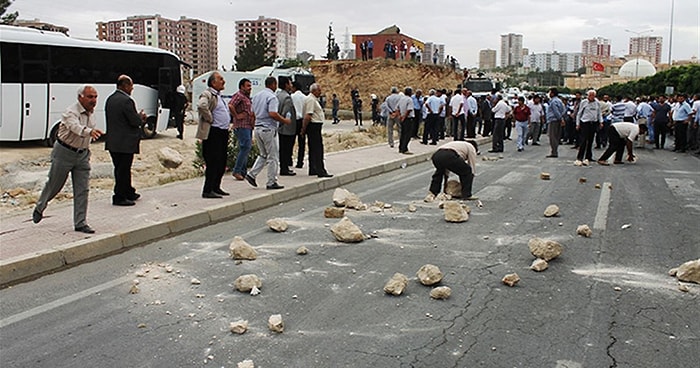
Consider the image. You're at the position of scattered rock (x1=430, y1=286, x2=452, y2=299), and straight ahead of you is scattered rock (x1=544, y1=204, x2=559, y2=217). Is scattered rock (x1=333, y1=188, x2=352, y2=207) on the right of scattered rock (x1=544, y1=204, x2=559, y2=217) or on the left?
left

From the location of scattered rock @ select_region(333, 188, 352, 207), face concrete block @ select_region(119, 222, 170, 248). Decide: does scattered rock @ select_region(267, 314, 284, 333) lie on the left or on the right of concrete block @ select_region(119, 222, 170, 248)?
left

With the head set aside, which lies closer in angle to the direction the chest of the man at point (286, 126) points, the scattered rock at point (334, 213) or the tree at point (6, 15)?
the scattered rock

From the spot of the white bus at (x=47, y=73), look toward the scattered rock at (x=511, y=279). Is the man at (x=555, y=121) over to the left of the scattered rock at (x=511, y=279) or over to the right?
left

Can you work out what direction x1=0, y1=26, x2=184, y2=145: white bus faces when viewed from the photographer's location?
facing away from the viewer and to the right of the viewer
